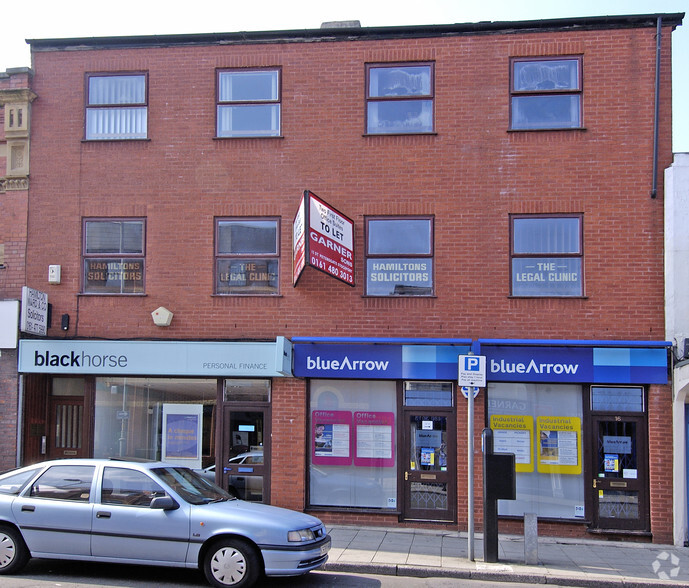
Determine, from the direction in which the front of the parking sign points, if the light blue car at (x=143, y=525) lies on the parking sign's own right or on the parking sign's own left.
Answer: on the parking sign's own right

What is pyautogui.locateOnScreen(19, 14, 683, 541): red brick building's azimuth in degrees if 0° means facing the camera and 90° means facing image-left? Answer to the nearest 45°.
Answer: approximately 0°

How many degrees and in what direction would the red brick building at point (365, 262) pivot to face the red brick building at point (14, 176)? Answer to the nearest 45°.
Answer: approximately 90° to its right

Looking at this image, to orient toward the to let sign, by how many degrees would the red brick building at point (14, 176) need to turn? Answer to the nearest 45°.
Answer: approximately 45° to its left

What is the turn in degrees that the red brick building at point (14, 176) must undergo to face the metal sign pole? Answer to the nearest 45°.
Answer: approximately 45° to its left

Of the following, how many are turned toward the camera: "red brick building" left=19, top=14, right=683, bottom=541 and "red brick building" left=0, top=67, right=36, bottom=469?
2
